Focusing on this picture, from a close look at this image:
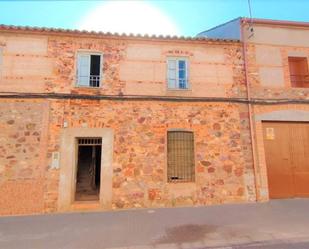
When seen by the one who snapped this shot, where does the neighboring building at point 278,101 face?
facing the viewer

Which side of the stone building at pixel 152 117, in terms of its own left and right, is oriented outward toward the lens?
front
